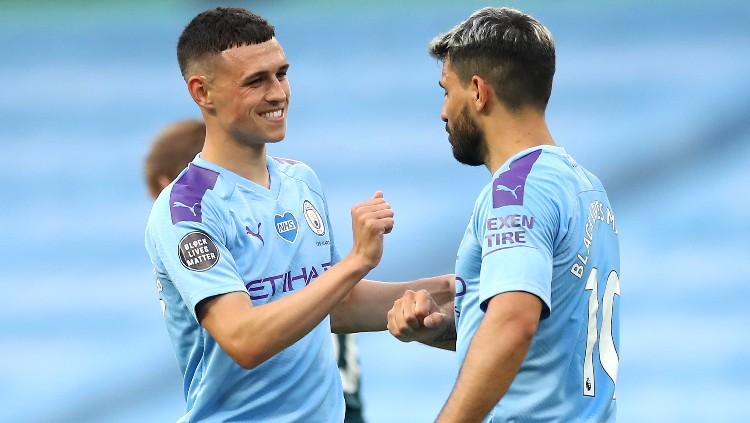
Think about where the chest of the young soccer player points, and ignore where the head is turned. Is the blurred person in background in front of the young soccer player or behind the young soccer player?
behind

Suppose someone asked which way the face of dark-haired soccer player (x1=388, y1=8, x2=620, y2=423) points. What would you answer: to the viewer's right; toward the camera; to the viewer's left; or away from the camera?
to the viewer's left

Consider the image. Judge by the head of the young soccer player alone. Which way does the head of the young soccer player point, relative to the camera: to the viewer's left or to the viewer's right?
to the viewer's right

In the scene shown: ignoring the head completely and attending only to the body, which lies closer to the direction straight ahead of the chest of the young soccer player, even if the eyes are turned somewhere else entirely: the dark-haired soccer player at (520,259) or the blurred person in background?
the dark-haired soccer player

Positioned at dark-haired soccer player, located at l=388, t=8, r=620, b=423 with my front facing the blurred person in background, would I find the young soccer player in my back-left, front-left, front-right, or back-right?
front-left

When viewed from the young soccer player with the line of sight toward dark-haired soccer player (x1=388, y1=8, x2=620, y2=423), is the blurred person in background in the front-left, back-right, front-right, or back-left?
back-left

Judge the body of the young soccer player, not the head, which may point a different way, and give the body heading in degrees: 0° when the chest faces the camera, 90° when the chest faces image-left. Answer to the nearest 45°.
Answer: approximately 315°

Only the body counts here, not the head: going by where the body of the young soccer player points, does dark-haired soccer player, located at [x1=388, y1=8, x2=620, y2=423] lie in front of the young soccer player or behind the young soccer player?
in front

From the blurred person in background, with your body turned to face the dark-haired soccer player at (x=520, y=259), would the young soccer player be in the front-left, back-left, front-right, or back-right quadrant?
front-right

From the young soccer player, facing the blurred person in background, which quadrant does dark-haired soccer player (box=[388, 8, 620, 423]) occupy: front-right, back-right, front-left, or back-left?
back-right
